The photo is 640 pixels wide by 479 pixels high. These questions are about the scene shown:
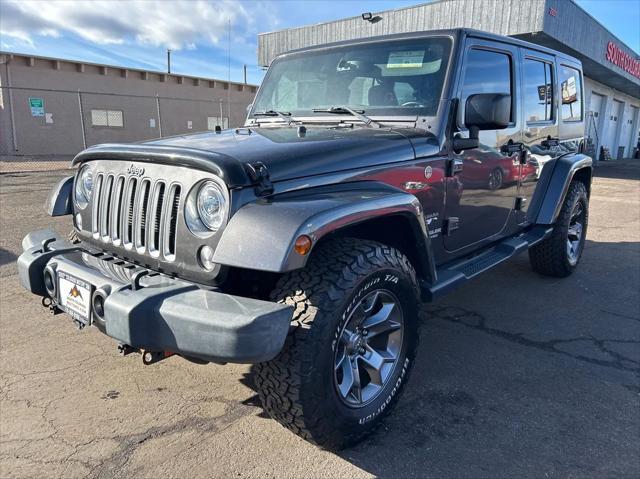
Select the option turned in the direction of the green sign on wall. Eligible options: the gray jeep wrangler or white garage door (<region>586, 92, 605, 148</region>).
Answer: the white garage door

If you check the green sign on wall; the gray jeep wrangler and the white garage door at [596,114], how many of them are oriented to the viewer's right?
0

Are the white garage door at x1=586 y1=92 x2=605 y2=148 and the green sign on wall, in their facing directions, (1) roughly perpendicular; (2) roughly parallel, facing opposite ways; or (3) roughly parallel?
roughly perpendicular

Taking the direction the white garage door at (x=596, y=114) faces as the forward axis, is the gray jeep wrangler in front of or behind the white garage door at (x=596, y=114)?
in front

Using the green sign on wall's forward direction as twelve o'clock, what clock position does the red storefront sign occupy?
The red storefront sign is roughly at 10 o'clock from the green sign on wall.

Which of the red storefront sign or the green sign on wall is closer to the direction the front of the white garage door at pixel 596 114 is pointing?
the green sign on wall

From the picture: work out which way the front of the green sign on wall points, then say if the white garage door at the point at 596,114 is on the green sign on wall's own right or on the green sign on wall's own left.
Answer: on the green sign on wall's own left

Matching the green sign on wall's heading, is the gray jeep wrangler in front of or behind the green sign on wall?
in front

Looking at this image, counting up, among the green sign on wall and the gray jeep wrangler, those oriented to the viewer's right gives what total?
0

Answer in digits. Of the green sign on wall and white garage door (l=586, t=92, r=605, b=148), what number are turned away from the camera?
0

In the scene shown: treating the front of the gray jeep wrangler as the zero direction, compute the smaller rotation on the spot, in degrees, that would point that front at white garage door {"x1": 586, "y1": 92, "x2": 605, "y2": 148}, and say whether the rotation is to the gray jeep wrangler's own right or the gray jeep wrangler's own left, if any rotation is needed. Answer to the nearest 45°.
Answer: approximately 180°

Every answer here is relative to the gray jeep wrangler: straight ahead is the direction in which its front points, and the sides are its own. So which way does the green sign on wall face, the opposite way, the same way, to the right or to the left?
to the left

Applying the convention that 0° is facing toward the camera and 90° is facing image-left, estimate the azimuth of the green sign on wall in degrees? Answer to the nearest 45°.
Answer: approximately 0°
